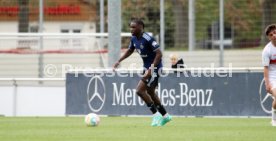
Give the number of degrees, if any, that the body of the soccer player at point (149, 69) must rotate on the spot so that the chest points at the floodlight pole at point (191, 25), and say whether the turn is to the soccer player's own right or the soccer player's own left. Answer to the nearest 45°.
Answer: approximately 135° to the soccer player's own right

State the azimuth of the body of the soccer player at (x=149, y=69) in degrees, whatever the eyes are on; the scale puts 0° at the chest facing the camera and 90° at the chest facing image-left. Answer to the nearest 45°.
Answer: approximately 45°

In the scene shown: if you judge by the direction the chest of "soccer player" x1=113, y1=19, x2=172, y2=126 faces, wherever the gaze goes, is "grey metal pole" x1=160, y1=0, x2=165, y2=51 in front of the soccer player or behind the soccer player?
behind

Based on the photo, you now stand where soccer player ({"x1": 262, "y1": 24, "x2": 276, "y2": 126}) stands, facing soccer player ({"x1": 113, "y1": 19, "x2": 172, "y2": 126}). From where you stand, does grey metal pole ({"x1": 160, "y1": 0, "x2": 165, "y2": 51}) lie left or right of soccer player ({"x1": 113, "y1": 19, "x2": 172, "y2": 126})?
right
